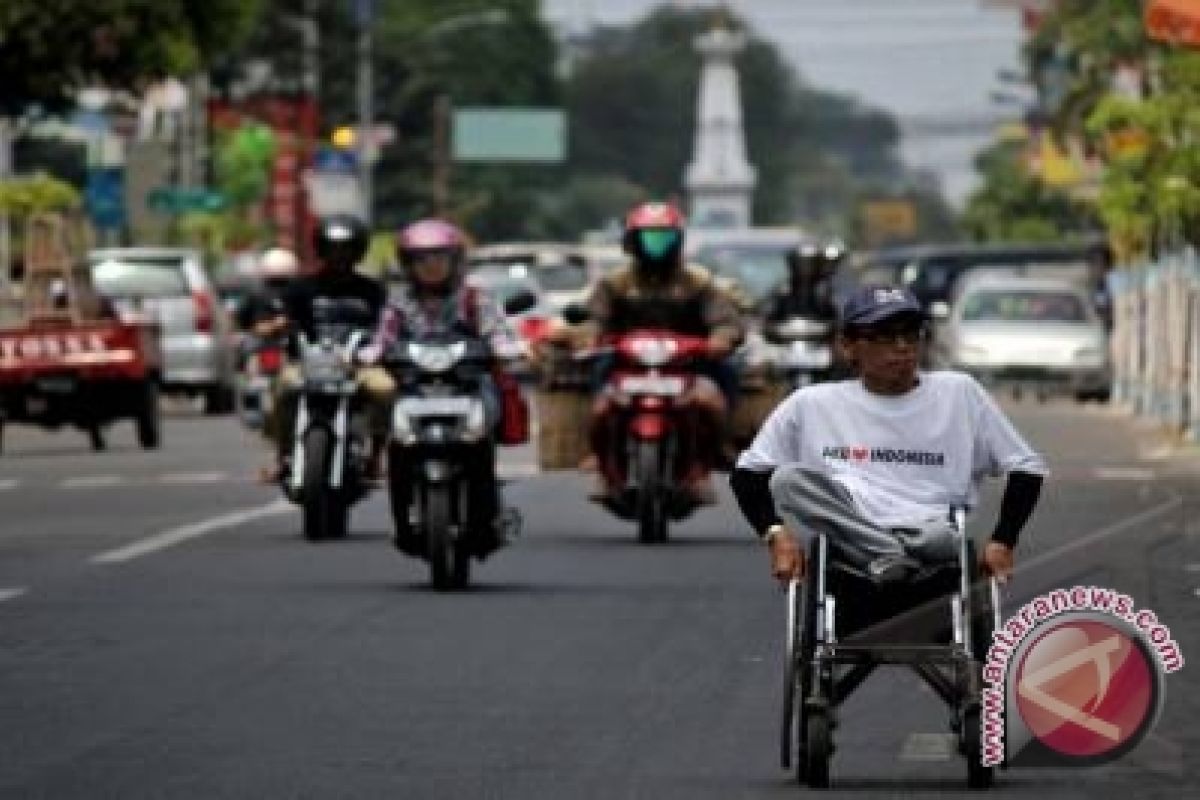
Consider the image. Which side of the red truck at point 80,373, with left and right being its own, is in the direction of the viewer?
back

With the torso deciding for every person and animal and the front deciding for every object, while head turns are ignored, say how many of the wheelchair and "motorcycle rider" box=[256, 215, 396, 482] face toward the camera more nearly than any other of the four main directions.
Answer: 2

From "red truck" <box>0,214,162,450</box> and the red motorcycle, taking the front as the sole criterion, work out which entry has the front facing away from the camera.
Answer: the red truck

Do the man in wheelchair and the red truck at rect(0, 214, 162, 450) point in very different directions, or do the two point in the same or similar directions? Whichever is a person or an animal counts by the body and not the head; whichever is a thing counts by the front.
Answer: very different directions

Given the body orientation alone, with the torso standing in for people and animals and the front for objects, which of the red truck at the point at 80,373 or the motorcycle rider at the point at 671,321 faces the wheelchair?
the motorcycle rider

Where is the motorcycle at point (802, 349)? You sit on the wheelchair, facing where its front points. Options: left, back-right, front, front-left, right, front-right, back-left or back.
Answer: back

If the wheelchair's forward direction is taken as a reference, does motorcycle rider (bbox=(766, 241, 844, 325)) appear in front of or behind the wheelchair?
behind

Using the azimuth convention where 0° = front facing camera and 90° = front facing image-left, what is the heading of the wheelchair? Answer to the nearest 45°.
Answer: approximately 0°
